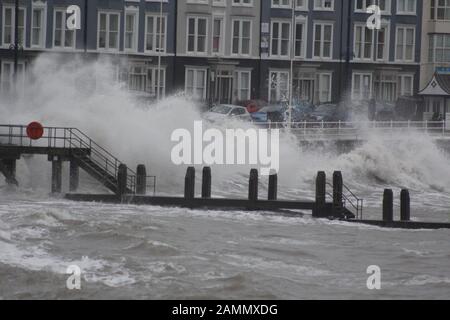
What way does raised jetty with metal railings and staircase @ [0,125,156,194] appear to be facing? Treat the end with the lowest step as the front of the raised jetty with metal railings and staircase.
to the viewer's right

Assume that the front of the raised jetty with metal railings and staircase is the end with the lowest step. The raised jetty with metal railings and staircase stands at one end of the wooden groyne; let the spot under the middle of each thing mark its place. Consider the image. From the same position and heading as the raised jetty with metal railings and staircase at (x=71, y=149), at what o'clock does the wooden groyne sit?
The wooden groyne is roughly at 1 o'clock from the raised jetty with metal railings and staircase.
